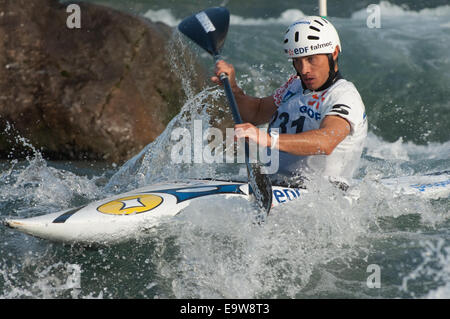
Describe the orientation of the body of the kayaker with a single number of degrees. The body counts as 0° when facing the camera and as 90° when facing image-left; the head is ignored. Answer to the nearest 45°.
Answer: approximately 45°

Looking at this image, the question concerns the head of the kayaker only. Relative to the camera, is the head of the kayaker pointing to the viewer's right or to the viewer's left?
to the viewer's left
